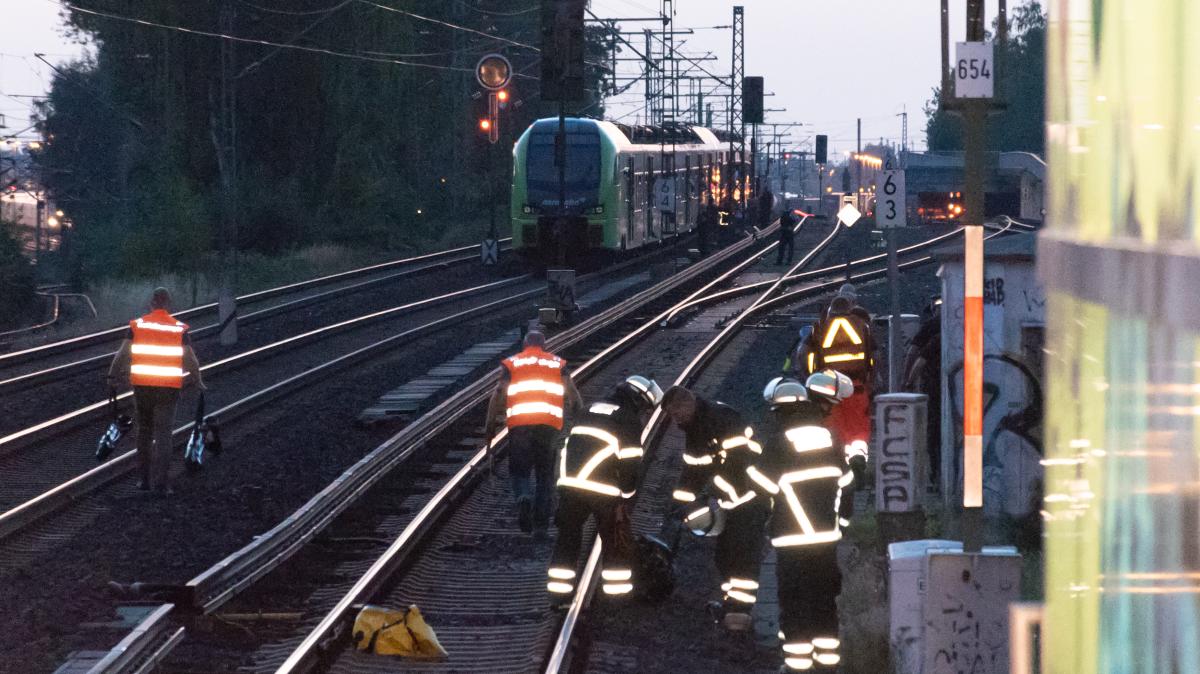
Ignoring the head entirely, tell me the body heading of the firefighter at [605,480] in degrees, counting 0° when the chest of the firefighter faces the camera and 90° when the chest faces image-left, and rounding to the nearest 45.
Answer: approximately 225°

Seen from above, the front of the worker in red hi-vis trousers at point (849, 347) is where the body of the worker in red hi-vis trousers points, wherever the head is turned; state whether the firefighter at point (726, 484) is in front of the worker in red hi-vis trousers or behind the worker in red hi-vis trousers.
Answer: behind

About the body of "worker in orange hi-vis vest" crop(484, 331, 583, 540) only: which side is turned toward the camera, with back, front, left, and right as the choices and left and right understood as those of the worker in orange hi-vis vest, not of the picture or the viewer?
back

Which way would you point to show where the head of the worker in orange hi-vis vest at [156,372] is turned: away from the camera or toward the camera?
away from the camera

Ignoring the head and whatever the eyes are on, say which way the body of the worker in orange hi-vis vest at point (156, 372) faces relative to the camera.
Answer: away from the camera

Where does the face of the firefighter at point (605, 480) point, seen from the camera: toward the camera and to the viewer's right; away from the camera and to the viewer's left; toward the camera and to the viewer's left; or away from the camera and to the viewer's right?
away from the camera and to the viewer's right

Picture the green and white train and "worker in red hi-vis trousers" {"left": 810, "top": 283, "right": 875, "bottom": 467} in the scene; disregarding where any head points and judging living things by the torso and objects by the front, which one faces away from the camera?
the worker in red hi-vis trousers

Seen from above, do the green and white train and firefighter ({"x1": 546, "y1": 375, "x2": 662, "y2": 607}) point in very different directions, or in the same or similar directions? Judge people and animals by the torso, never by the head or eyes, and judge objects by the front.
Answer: very different directions

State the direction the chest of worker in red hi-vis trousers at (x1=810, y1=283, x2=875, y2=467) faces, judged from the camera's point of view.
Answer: away from the camera

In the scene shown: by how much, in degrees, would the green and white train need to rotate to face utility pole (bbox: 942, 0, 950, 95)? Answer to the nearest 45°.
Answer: approximately 45° to its left

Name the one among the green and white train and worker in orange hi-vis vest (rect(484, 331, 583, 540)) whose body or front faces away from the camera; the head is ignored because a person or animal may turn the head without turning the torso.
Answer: the worker in orange hi-vis vest

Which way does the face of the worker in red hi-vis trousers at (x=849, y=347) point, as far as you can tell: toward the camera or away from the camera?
away from the camera

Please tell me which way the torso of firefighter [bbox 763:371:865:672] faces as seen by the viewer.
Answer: away from the camera
